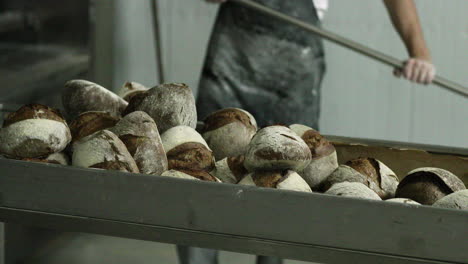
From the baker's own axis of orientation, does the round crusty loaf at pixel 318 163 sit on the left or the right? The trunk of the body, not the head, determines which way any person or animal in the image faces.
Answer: on its left

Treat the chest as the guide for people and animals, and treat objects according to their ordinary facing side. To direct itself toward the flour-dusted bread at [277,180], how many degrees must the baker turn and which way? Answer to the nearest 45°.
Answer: approximately 45° to its left

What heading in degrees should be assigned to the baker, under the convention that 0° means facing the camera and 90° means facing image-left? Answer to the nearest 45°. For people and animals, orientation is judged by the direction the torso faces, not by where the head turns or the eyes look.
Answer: approximately 45°

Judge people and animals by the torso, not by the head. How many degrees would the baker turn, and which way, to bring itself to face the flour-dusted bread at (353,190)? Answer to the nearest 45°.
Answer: approximately 45° to its left

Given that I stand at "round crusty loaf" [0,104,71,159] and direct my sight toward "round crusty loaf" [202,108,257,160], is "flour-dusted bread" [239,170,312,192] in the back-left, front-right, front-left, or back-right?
front-right

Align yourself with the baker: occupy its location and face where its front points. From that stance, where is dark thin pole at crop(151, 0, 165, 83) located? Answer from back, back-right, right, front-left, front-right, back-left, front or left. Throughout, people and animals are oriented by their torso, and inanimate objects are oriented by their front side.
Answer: right

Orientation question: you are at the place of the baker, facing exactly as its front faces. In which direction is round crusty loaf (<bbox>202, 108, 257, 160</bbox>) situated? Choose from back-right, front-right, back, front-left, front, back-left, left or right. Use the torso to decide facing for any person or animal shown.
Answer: front-left

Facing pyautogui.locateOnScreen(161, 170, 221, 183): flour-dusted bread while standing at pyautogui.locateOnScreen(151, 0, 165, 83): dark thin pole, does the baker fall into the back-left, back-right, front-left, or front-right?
front-left

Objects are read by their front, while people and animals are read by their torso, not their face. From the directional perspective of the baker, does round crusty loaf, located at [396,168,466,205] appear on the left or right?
on its left

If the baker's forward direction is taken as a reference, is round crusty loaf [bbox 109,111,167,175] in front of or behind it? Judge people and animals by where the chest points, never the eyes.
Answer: in front
